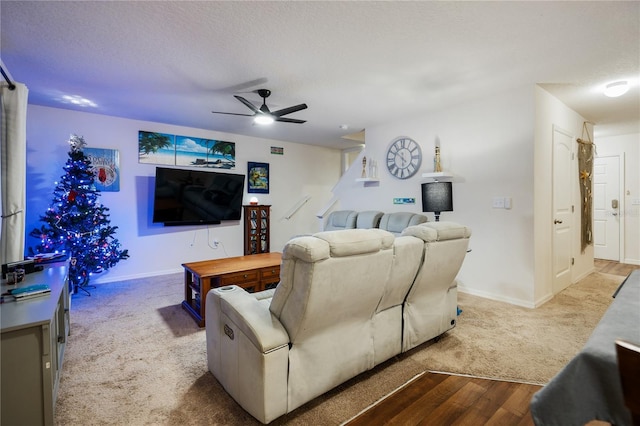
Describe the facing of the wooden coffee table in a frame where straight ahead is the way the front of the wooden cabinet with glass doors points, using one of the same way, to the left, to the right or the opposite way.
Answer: the same way

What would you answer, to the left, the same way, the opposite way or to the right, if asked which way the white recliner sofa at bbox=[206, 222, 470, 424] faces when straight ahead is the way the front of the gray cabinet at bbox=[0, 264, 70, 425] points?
to the left

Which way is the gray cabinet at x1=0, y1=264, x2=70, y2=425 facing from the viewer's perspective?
to the viewer's right

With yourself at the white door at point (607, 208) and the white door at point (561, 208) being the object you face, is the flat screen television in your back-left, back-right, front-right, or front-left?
front-right

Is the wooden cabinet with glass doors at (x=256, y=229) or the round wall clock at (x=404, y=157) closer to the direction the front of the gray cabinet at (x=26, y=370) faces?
the round wall clock

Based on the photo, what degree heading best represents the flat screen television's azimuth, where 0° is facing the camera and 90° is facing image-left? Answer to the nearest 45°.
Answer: approximately 315°

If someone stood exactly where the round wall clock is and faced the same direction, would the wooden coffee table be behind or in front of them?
in front

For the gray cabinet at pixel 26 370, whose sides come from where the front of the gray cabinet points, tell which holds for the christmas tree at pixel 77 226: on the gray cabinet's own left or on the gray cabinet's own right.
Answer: on the gray cabinet's own left

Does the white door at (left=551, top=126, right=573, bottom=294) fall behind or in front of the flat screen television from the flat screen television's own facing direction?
in front

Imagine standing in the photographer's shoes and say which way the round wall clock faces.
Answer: facing the viewer and to the left of the viewer

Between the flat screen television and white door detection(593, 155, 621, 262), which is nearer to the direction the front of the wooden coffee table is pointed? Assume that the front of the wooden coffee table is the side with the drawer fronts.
the white door

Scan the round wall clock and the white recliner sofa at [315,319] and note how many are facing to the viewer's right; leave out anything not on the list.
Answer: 0

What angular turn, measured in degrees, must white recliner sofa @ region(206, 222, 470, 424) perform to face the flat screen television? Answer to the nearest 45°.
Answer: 0° — it already faces it

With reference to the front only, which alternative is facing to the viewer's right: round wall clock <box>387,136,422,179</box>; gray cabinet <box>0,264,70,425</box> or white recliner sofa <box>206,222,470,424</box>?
the gray cabinet

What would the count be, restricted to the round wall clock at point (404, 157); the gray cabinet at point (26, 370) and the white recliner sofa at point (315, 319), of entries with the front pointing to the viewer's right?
1

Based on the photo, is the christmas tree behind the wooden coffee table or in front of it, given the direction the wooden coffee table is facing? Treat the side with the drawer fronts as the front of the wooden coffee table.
behind

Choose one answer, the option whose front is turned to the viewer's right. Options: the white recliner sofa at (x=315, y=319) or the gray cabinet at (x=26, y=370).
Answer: the gray cabinet
